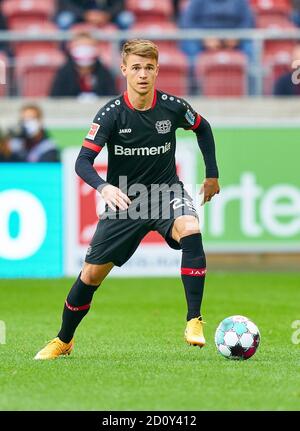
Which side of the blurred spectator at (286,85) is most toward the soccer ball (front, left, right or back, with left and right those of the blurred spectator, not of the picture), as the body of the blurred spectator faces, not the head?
front

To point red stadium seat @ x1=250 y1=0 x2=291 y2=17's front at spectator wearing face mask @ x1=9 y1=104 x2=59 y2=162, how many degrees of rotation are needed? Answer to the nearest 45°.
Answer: approximately 45° to its right

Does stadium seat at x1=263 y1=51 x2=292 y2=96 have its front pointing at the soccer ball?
yes

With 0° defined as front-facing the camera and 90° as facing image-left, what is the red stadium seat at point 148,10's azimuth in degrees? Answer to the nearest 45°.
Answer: approximately 0°

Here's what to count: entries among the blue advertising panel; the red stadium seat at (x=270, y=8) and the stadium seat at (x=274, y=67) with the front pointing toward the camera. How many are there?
3

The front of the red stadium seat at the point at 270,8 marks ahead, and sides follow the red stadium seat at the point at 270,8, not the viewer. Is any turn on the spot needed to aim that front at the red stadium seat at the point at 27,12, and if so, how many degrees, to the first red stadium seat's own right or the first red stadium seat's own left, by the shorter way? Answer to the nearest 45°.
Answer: approximately 90° to the first red stadium seat's own right

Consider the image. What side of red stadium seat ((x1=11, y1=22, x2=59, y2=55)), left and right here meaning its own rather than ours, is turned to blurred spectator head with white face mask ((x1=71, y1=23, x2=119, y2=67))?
left
